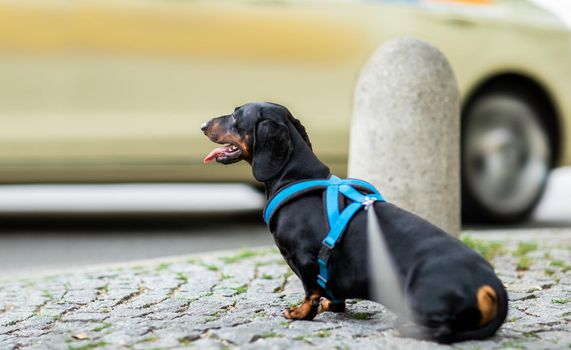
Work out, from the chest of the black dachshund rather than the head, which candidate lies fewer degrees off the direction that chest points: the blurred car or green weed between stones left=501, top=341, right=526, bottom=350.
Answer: the blurred car

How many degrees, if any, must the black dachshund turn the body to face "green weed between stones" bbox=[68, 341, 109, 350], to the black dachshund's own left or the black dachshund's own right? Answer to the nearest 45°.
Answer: approximately 45° to the black dachshund's own left

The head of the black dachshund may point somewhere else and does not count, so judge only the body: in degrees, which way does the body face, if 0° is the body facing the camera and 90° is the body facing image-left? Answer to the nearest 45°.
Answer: approximately 135°
